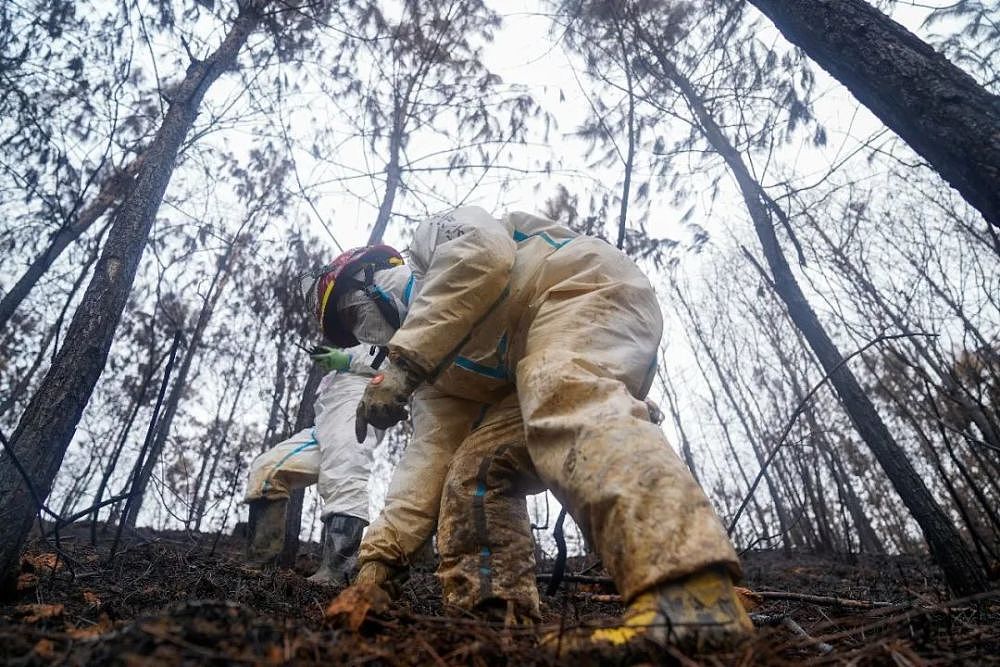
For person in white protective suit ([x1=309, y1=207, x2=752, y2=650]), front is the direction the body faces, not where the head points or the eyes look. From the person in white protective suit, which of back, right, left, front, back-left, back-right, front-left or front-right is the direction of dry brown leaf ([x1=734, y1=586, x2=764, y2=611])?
back-right

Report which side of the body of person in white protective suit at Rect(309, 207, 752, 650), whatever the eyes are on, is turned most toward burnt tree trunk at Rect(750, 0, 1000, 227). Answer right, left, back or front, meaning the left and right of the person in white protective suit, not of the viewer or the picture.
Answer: back

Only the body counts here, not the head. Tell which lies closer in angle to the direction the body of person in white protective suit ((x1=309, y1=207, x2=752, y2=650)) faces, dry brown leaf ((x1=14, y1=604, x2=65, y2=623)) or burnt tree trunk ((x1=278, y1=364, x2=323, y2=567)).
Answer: the dry brown leaf

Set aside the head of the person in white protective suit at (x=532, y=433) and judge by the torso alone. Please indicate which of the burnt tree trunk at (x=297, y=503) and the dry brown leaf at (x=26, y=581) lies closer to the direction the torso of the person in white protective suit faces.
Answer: the dry brown leaf

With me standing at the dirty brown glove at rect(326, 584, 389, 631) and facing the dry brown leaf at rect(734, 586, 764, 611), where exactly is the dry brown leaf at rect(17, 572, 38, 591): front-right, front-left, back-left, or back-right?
back-left

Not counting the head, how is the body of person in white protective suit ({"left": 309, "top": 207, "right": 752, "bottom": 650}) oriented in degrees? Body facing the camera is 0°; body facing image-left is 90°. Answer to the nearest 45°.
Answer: approximately 90°
